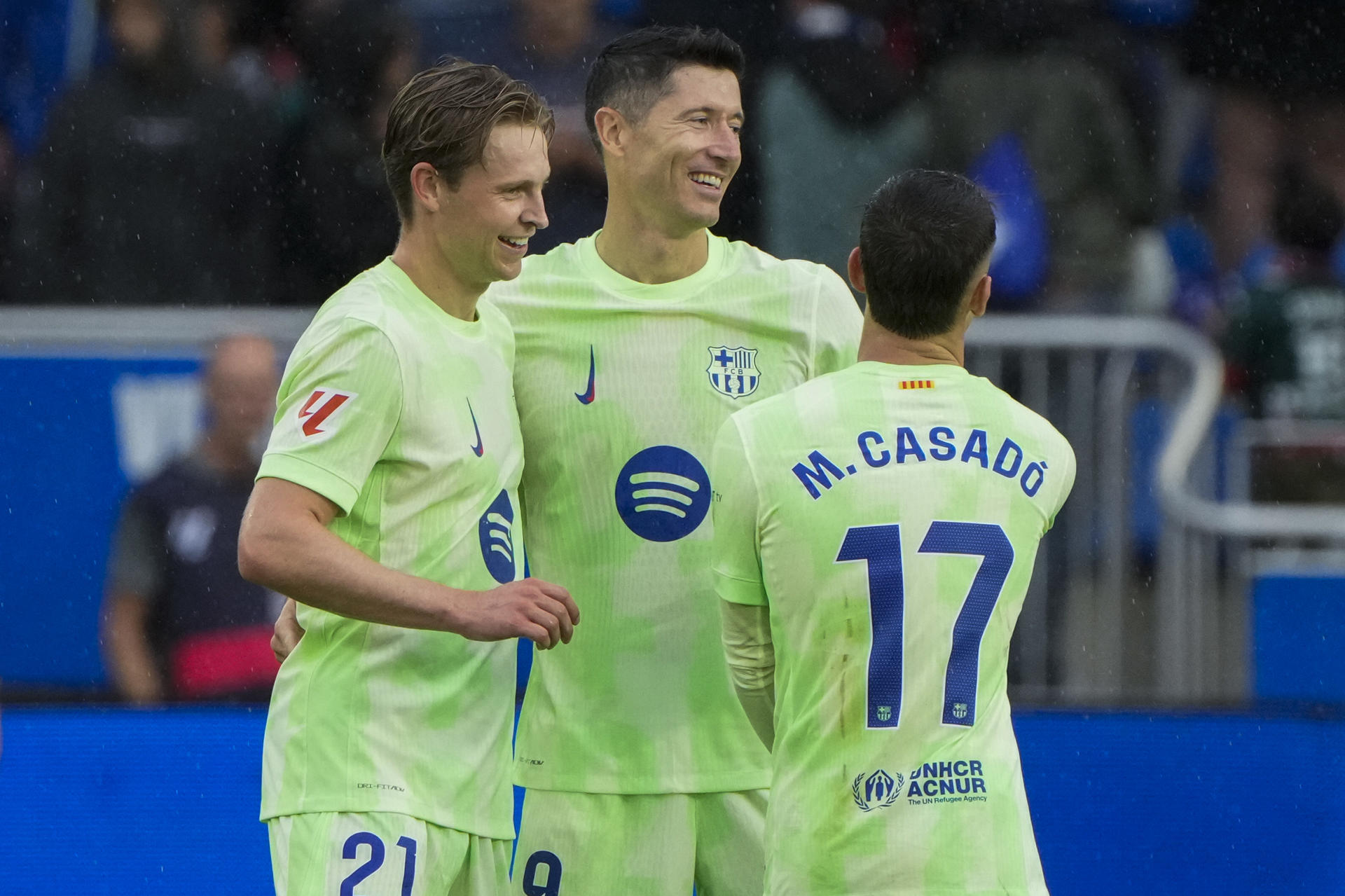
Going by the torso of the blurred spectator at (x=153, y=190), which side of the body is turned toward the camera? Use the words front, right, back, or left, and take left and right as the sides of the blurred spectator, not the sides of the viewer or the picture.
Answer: front

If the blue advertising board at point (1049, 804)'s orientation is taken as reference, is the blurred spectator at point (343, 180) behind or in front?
behind

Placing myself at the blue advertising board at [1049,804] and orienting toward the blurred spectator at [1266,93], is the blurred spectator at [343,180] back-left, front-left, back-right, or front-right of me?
front-left

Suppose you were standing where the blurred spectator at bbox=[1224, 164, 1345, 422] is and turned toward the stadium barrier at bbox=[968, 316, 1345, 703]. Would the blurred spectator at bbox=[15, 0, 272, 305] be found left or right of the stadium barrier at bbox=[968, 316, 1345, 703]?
right

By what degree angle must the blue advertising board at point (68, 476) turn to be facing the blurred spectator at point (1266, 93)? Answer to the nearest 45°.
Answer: approximately 90° to its left

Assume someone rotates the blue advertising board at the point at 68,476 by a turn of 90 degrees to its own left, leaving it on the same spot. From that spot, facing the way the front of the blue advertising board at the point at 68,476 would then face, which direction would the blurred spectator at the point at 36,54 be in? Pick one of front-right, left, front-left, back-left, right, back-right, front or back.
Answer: left

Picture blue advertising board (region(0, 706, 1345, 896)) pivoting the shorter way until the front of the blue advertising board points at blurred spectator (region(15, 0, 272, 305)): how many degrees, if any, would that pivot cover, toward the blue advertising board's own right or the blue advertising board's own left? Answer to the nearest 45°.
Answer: approximately 135° to the blue advertising board's own right

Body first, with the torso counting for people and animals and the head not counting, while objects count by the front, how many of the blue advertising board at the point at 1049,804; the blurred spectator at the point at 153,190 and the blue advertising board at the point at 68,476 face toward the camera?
3

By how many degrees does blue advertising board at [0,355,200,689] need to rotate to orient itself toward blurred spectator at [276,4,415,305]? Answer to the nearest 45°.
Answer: approximately 135° to its left

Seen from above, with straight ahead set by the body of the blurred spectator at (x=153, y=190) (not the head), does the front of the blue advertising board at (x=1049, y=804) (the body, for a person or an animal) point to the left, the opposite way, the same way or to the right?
the same way

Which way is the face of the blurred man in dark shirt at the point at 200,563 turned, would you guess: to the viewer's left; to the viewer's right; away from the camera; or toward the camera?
toward the camera

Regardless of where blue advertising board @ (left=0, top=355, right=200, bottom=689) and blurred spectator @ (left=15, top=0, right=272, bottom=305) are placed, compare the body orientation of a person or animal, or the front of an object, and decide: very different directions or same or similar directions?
same or similar directions

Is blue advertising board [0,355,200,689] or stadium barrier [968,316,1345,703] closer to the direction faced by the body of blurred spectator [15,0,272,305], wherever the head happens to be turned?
the blue advertising board

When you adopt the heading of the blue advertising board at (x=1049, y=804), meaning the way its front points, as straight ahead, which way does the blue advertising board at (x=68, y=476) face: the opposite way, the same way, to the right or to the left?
the same way

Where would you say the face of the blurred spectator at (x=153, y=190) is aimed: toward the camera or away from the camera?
toward the camera

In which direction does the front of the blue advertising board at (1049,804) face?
toward the camera

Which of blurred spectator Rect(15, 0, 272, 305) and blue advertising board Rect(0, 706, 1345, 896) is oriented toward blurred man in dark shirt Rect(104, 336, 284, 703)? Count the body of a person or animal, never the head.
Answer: blurred spectator Rect(15, 0, 272, 305)
